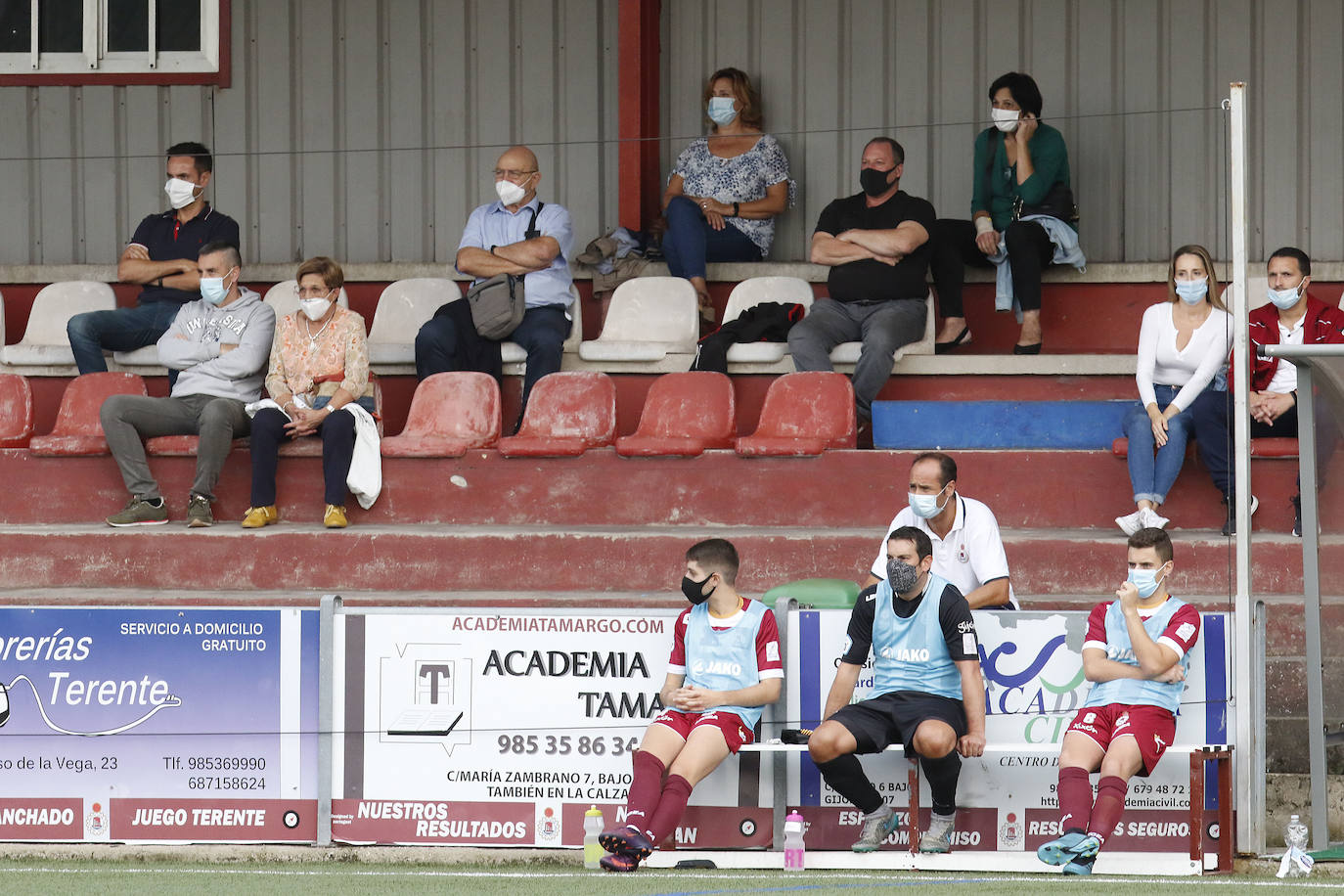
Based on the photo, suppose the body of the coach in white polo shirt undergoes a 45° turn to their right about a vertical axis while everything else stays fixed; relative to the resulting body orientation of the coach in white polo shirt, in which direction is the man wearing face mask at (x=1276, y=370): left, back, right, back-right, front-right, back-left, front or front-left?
back-right

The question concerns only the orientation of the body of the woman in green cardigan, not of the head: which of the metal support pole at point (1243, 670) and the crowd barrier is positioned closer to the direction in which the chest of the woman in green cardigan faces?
the crowd barrier

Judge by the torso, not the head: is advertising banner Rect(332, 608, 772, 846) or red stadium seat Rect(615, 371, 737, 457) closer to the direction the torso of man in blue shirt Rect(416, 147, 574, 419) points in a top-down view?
the advertising banner

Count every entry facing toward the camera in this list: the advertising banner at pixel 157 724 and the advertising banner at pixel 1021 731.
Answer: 2

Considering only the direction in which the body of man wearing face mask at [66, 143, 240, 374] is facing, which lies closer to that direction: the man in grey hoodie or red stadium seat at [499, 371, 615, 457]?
the man in grey hoodie

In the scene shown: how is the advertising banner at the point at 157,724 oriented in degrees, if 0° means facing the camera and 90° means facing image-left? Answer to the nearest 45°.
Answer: approximately 0°

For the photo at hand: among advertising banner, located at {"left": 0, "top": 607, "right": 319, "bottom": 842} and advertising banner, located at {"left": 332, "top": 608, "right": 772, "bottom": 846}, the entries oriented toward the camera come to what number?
2

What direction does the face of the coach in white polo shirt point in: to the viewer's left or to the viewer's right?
to the viewer's left

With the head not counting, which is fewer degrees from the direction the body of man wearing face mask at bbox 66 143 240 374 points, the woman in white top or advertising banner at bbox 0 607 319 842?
the advertising banner
